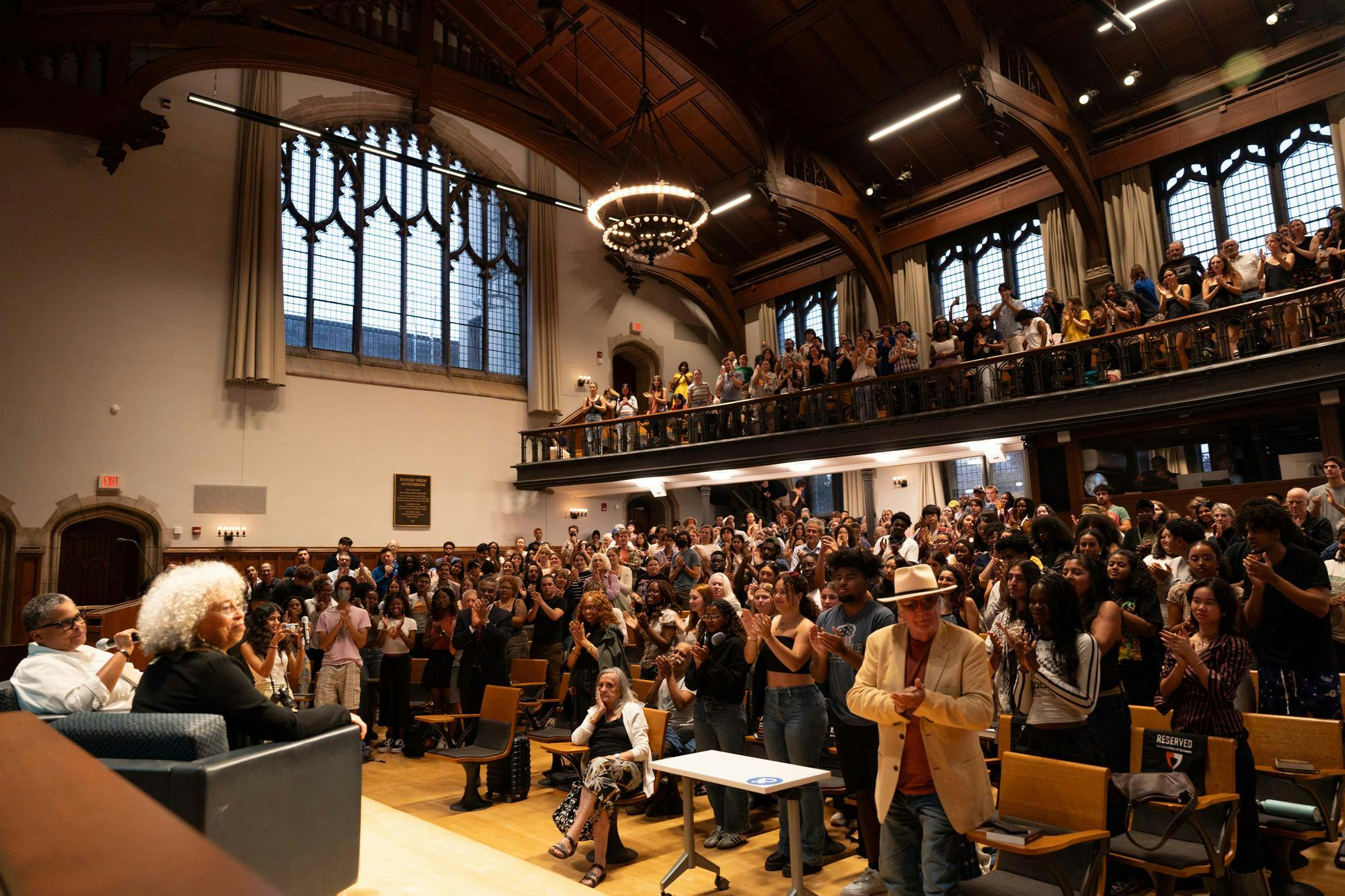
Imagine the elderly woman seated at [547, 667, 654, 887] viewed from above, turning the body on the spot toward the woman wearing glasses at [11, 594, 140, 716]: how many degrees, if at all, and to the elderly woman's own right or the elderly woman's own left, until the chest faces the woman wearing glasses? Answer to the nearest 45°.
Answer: approximately 45° to the elderly woman's own right

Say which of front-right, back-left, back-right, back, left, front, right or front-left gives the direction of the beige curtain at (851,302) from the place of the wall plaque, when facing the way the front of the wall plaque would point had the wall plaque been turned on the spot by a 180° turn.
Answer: right

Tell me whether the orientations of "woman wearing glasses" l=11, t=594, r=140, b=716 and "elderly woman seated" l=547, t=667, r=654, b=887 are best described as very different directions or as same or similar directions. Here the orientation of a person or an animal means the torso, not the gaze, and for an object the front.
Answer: very different directions

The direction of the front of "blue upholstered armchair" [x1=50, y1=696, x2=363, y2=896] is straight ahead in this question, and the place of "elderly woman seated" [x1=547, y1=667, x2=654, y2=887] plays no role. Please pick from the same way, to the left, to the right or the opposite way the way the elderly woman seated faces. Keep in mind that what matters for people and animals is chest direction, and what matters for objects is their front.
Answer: the opposite way

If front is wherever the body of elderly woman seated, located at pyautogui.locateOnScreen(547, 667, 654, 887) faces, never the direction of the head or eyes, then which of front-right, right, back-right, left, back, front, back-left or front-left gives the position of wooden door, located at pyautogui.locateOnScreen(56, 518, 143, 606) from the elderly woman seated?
right

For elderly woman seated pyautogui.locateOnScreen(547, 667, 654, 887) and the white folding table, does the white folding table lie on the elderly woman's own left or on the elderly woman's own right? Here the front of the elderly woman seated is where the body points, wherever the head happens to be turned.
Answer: on the elderly woman's own left

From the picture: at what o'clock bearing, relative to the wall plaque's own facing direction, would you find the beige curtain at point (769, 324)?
The beige curtain is roughly at 9 o'clock from the wall plaque.

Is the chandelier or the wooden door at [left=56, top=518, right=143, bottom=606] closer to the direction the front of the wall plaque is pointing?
the chandelier

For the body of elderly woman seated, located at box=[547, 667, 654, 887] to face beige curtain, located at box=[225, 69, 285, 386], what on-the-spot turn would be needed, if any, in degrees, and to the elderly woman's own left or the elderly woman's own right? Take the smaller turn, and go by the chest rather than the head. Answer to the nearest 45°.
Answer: approximately 90° to the elderly woman's own right

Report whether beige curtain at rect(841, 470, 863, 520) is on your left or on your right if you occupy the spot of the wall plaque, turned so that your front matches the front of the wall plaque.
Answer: on your left

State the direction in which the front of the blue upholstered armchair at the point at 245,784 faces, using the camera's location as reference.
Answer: facing away from the viewer and to the right of the viewer

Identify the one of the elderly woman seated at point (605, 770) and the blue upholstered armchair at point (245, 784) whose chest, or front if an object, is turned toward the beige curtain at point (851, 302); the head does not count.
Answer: the blue upholstered armchair

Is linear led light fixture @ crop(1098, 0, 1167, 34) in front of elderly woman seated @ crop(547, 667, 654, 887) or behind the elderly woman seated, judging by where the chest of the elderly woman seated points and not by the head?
behind

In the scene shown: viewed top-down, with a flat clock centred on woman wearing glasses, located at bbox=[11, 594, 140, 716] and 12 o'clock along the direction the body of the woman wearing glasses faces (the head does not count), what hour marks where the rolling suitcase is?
The rolling suitcase is roughly at 11 o'clock from the woman wearing glasses.

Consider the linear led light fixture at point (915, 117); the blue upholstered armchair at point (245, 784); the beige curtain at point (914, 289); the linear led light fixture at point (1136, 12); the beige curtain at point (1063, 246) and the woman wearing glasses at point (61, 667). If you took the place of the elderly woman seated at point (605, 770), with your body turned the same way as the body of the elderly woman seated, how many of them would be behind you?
4

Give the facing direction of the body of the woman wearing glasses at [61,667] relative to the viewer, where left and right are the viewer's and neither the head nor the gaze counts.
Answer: facing to the right of the viewer
